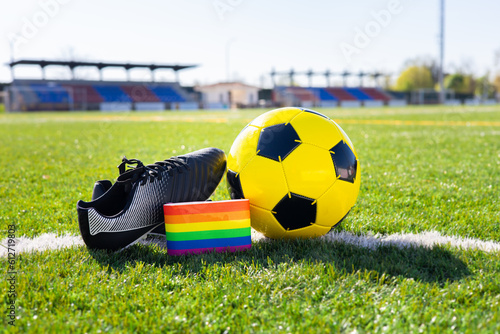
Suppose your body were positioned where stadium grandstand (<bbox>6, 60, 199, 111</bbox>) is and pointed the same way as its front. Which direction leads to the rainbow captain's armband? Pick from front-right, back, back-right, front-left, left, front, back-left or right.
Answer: front

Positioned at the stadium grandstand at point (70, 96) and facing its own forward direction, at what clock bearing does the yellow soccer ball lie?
The yellow soccer ball is roughly at 12 o'clock from the stadium grandstand.

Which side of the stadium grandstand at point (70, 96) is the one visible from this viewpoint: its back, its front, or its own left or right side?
front

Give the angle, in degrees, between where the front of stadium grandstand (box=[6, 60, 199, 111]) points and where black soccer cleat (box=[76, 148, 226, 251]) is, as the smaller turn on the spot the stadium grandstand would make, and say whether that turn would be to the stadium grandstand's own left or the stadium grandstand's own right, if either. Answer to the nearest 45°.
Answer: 0° — it already faces it
